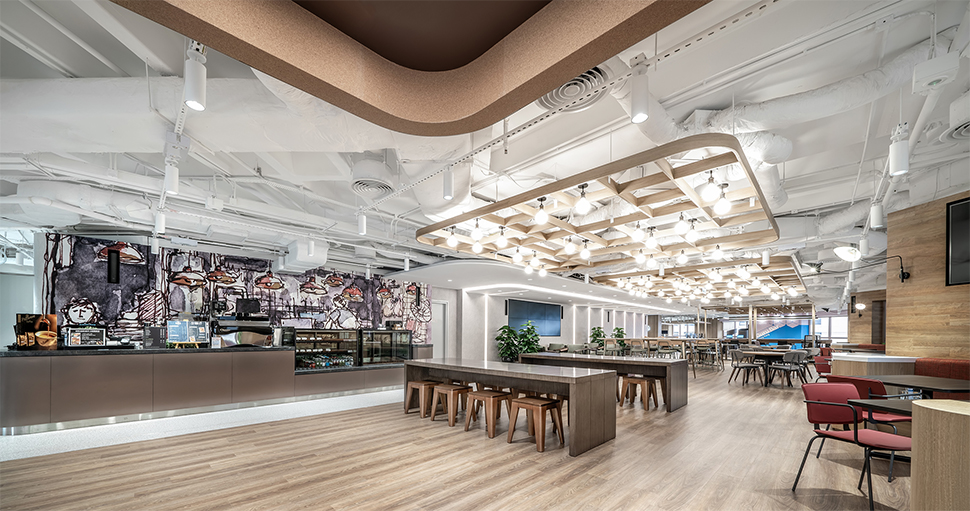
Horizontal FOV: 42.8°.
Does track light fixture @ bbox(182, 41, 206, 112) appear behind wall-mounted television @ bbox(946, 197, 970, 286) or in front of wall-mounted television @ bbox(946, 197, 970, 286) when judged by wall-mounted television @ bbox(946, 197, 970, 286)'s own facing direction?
in front

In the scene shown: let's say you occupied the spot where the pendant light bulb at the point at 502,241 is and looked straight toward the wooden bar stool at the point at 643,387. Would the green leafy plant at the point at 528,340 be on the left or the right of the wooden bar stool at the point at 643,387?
left

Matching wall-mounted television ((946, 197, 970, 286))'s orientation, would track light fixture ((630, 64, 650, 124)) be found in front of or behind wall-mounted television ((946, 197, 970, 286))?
in front

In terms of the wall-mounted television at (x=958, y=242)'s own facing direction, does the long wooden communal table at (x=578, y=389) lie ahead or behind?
ahead

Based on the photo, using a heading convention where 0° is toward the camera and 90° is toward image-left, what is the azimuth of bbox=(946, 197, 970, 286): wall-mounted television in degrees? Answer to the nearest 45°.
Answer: approximately 45°
